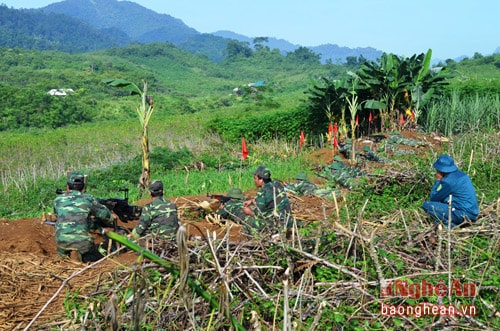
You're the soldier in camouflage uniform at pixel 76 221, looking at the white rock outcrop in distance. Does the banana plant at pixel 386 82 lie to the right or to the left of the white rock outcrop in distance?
right

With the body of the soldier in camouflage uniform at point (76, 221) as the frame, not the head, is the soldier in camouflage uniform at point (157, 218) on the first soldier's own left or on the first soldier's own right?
on the first soldier's own right

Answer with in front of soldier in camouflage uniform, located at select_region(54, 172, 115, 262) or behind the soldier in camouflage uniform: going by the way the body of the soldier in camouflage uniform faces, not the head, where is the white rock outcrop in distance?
in front

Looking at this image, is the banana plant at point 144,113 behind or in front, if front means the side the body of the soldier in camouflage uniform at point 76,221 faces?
in front

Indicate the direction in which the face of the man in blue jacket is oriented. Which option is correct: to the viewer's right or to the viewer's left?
to the viewer's left

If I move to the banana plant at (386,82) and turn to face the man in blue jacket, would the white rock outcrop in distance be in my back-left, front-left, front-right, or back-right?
back-right
